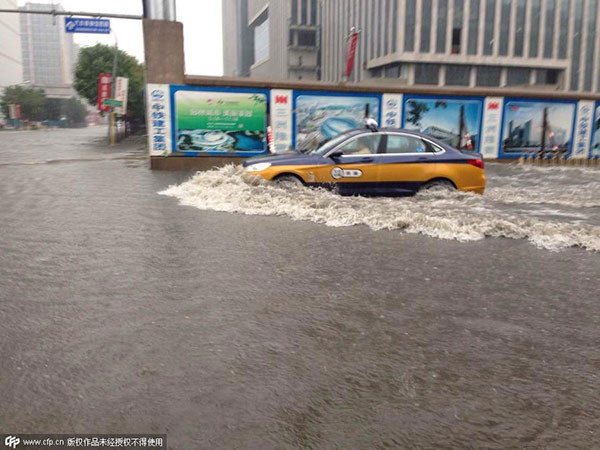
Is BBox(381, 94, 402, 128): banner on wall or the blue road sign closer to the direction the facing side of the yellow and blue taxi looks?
the blue road sign

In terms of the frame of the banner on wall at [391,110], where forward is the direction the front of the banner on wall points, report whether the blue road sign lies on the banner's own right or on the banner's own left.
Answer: on the banner's own right

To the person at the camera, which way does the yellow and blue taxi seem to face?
facing to the left of the viewer

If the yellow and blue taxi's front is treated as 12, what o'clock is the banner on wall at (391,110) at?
The banner on wall is roughly at 3 o'clock from the yellow and blue taxi.

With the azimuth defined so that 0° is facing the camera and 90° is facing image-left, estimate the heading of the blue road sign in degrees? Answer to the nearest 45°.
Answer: approximately 0°

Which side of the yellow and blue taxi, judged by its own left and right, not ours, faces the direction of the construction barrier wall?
right

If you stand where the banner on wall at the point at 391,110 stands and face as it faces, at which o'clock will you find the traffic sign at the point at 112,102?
The traffic sign is roughly at 4 o'clock from the banner on wall.

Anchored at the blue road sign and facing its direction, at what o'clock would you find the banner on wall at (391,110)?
The banner on wall is roughly at 10 o'clock from the blue road sign.
